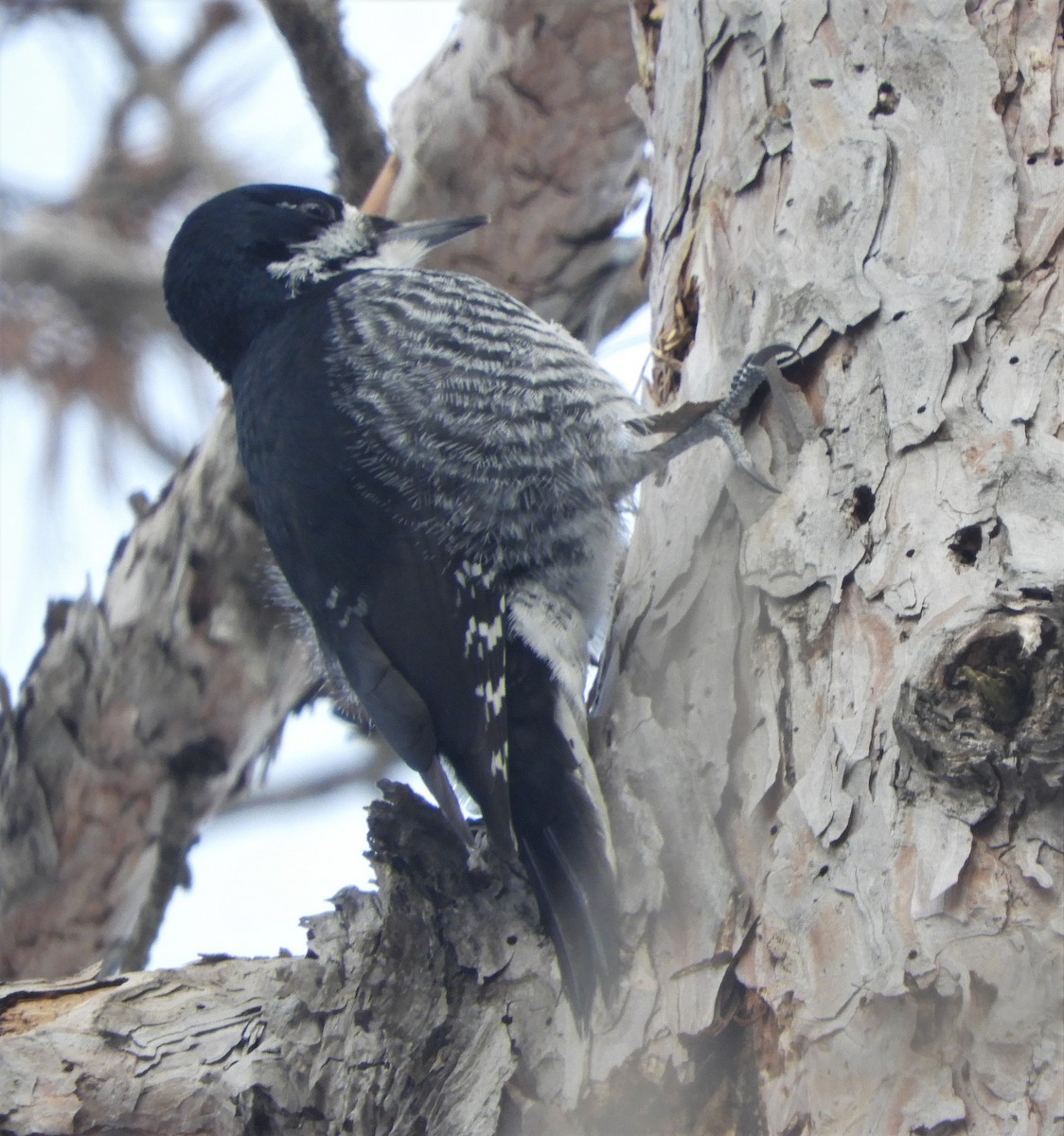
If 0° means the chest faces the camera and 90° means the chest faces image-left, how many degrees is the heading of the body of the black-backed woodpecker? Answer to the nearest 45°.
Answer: approximately 270°

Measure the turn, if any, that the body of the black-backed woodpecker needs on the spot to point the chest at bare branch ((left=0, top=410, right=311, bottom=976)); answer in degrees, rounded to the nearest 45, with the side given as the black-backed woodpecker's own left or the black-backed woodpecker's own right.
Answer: approximately 135° to the black-backed woodpecker's own left
